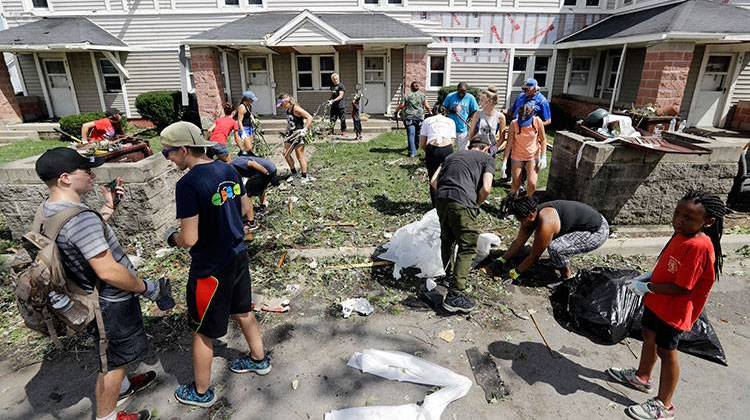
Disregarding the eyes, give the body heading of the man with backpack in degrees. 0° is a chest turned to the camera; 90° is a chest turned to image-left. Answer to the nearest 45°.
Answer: approximately 270°

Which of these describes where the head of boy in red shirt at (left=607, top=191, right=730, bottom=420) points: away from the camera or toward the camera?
toward the camera

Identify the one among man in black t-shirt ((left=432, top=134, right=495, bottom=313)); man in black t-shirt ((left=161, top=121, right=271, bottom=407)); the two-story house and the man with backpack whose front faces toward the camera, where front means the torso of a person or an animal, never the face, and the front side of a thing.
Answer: the two-story house

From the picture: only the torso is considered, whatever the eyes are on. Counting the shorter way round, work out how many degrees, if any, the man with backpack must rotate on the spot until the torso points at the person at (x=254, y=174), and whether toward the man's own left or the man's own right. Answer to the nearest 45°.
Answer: approximately 45° to the man's own left

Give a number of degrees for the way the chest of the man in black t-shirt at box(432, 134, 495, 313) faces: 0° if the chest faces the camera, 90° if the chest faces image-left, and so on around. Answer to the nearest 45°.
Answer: approximately 225°

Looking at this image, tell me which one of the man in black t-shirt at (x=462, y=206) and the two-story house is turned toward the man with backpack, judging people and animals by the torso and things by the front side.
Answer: the two-story house

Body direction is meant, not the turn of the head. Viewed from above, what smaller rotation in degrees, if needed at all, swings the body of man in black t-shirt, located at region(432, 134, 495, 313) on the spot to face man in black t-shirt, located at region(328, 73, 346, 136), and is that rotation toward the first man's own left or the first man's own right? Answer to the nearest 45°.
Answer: approximately 90° to the first man's own left

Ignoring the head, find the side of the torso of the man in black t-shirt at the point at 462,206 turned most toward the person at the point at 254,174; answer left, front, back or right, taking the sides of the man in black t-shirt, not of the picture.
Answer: left

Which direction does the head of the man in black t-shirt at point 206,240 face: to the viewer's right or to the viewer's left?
to the viewer's left

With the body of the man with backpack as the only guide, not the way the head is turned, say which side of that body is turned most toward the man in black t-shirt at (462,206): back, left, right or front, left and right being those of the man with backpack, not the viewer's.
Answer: front

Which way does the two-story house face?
toward the camera

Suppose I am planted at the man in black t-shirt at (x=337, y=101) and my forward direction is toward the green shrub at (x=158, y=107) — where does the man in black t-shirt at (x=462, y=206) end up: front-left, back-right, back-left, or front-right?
back-left

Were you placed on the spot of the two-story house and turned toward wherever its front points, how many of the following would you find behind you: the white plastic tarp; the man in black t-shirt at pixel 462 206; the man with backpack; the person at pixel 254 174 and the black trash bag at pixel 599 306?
0

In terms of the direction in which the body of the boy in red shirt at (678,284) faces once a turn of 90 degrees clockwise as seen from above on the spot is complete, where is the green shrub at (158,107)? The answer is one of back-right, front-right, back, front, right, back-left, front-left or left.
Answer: front-left

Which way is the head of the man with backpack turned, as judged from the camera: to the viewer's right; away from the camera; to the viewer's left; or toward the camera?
to the viewer's right

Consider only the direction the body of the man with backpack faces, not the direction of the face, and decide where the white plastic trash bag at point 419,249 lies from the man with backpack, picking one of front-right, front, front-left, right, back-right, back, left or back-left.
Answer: front

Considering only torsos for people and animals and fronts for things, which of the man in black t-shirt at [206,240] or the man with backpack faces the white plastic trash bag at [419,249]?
the man with backpack

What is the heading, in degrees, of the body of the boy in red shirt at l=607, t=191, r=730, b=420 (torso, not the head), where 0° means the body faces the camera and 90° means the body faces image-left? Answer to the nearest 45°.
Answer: approximately 45°
